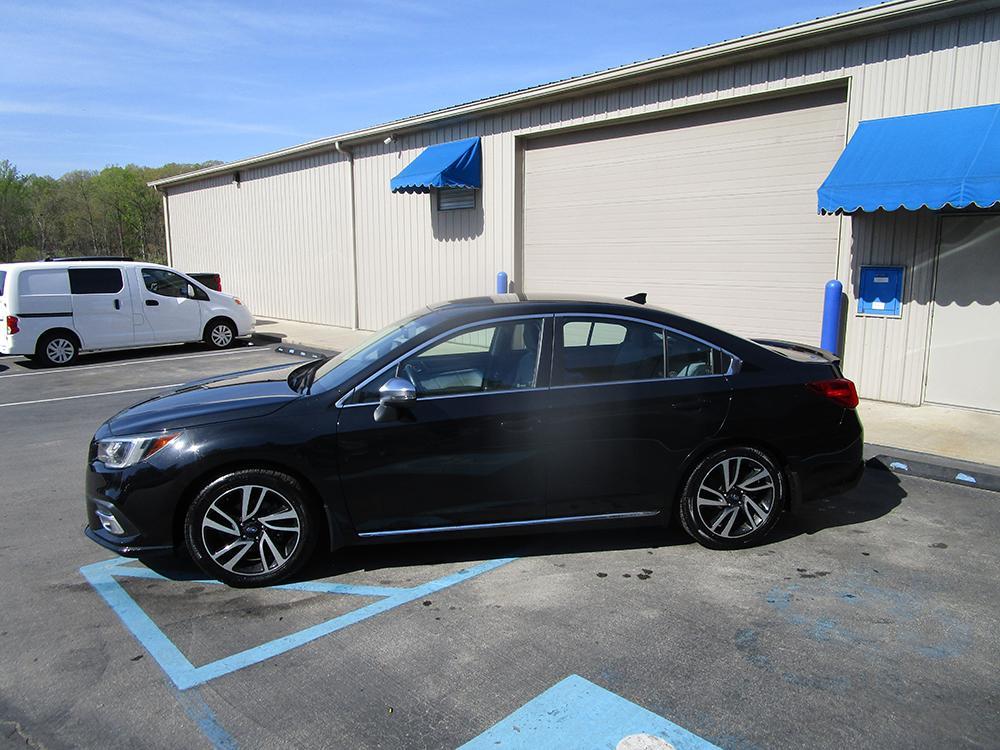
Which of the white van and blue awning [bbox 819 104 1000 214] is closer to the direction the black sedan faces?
the white van

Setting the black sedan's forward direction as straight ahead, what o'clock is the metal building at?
The metal building is roughly at 4 o'clock from the black sedan.

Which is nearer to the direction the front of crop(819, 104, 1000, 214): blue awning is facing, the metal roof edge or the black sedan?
the black sedan

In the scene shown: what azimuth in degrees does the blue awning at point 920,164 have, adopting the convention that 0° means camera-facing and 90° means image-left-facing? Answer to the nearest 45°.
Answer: approximately 45°

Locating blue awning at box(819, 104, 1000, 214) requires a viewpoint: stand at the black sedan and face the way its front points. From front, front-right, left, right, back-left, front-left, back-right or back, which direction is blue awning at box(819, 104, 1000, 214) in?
back-right

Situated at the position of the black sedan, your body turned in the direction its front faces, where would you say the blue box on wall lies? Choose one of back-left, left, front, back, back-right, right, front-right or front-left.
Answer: back-right

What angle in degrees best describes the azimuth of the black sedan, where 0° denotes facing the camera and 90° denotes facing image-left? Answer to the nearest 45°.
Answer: approximately 90°

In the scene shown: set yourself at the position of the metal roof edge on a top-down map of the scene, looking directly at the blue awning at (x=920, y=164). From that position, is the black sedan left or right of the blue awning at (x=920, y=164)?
right

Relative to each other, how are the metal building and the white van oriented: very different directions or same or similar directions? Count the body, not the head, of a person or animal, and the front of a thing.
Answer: very different directions

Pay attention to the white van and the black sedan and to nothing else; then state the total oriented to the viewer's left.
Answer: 1

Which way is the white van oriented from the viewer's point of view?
to the viewer's right
